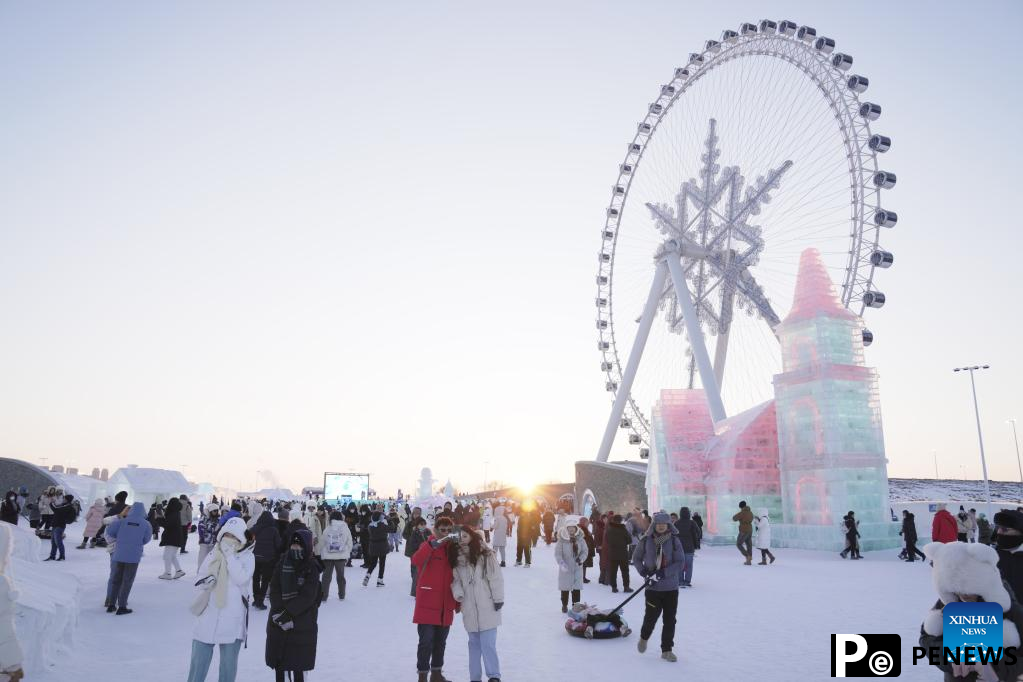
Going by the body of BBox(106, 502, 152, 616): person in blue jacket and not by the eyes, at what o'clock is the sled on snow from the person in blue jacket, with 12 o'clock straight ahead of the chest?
The sled on snow is roughly at 4 o'clock from the person in blue jacket.

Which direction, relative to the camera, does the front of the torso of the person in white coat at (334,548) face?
away from the camera

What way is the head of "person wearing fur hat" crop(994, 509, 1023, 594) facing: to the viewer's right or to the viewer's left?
to the viewer's left

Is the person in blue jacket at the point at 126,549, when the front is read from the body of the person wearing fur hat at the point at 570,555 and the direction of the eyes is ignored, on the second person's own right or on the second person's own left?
on the second person's own right

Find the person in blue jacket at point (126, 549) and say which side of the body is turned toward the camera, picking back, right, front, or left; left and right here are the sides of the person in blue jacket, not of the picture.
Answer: back

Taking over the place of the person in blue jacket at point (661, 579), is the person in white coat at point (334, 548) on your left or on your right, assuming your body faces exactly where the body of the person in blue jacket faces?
on your right

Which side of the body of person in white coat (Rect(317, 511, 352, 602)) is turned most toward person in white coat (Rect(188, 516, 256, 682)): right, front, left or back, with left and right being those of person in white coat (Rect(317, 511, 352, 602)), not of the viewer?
back

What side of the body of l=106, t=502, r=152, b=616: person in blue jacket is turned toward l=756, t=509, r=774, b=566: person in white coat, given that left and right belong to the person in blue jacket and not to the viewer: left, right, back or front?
right

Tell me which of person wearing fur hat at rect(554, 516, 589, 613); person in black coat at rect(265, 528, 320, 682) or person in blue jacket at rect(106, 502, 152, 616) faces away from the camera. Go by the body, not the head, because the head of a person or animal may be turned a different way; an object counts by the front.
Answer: the person in blue jacket
